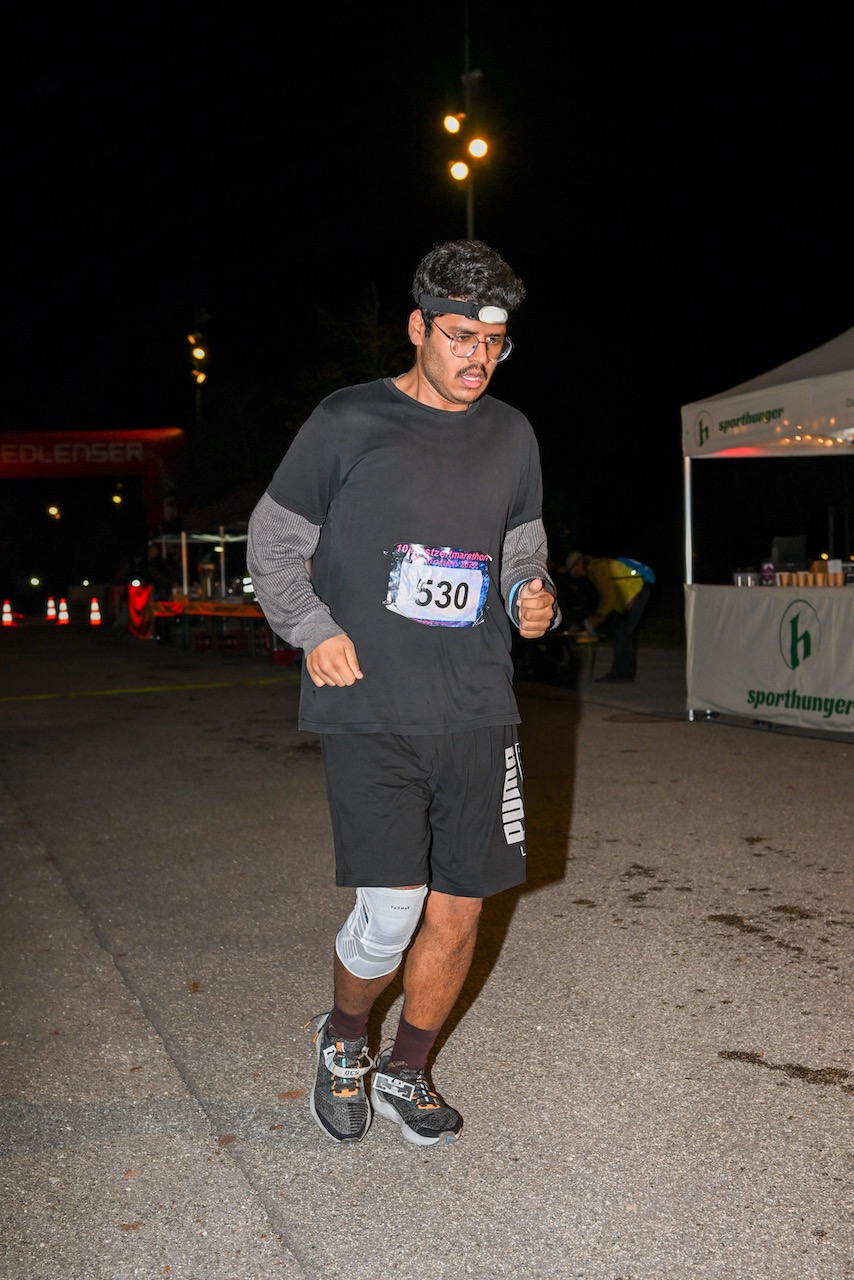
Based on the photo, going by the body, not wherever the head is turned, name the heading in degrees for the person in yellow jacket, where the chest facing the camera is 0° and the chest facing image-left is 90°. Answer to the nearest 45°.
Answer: approximately 90°

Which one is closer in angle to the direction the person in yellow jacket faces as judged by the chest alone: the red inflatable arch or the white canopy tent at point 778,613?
the red inflatable arch

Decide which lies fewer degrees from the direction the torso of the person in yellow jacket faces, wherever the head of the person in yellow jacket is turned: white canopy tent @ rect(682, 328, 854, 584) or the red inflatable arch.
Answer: the red inflatable arch

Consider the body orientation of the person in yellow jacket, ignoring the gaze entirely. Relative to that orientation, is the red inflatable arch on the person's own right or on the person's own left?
on the person's own right

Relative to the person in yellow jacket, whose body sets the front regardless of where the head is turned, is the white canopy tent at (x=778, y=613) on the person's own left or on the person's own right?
on the person's own left

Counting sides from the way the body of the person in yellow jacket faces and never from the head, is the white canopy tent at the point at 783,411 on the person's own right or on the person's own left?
on the person's own left
